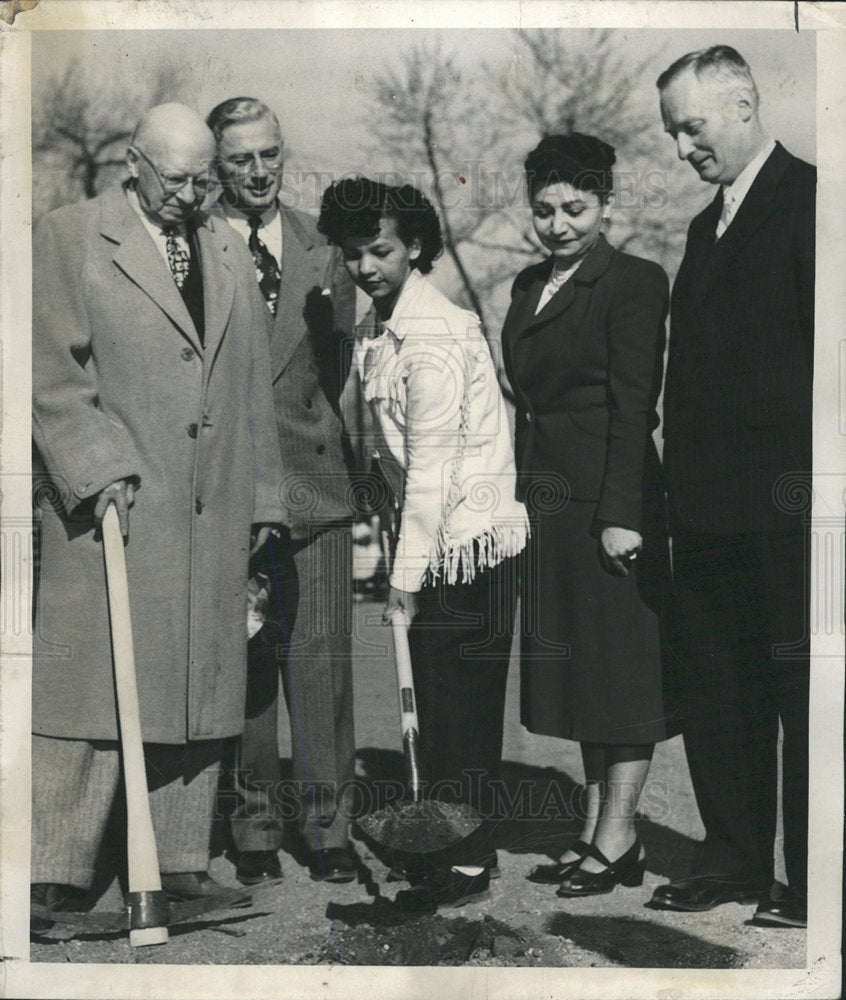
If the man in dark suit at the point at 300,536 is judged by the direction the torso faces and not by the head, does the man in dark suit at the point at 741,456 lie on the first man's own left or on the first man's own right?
on the first man's own left

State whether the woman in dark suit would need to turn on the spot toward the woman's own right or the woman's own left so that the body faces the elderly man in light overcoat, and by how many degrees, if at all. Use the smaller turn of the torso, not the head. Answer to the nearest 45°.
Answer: approximately 45° to the woman's own right

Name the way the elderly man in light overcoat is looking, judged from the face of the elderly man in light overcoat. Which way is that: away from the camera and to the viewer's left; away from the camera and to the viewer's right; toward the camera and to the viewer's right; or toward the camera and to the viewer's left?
toward the camera and to the viewer's right

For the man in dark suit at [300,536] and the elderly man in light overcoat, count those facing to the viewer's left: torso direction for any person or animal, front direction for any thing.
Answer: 0

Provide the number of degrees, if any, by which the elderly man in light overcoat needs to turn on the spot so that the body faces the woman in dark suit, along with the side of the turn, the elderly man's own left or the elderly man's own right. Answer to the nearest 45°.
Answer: approximately 45° to the elderly man's own left

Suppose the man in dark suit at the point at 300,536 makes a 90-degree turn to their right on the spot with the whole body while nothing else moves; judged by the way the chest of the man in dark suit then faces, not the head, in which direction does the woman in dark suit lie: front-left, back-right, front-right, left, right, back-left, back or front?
back

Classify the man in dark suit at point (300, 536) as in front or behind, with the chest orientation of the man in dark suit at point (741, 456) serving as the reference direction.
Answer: in front

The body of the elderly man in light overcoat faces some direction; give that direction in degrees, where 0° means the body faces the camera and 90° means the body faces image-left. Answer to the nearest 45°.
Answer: approximately 315°

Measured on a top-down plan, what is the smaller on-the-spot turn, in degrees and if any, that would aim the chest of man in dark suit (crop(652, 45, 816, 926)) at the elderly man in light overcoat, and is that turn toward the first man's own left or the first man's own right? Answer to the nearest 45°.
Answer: approximately 45° to the first man's own right
